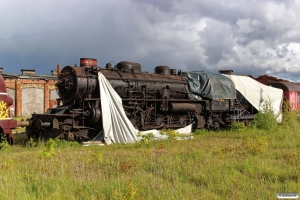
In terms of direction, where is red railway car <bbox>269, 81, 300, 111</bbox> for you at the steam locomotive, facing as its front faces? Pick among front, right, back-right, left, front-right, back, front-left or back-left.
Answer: back

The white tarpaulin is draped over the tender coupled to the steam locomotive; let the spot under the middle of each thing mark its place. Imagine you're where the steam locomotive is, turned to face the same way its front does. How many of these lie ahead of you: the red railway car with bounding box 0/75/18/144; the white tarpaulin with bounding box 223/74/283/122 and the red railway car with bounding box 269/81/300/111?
1

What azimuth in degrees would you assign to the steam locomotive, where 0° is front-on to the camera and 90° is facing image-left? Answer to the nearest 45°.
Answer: approximately 45°

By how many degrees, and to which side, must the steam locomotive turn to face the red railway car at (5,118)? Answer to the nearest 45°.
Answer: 0° — it already faces it

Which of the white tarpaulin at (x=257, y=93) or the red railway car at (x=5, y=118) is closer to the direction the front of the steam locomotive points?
the red railway car
